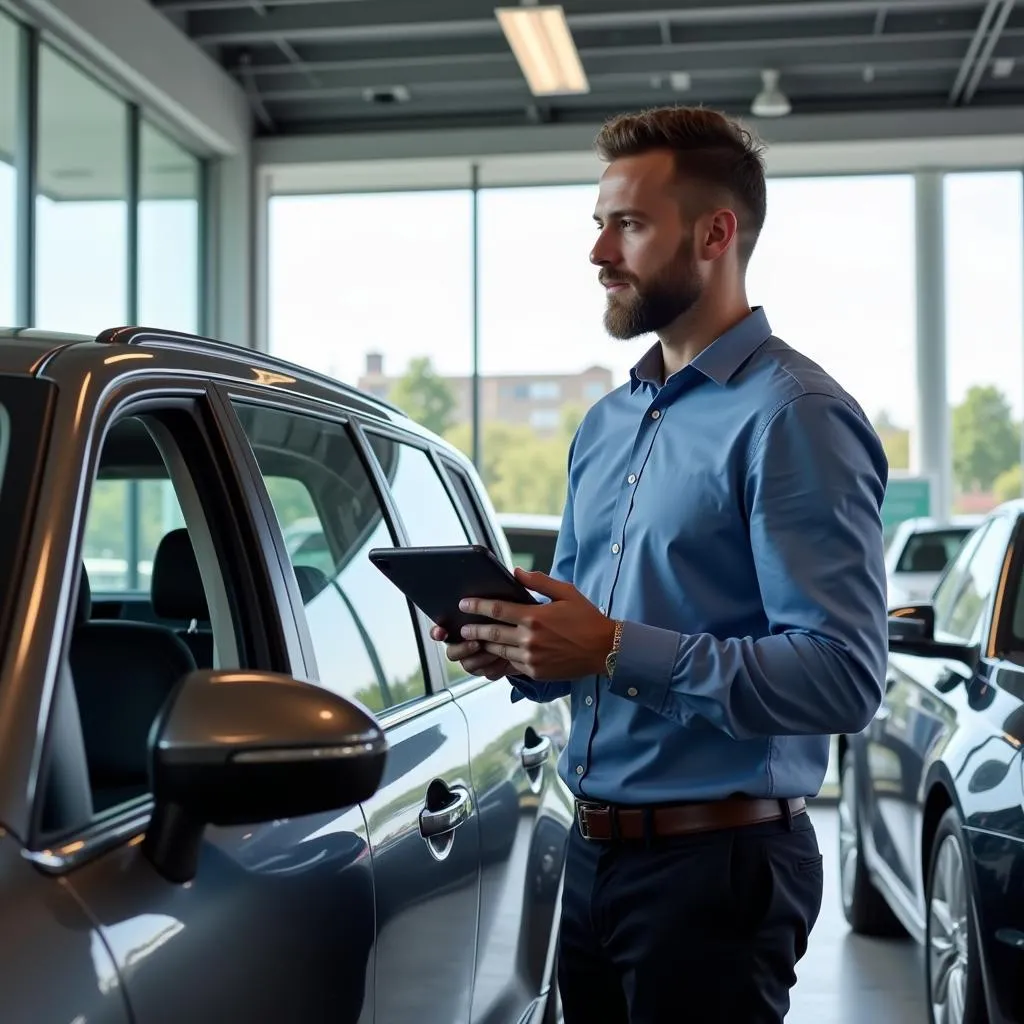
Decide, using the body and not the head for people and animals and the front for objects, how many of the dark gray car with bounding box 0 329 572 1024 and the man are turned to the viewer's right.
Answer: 0

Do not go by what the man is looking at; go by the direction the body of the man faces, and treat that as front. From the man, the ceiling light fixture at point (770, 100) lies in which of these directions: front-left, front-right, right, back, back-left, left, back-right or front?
back-right

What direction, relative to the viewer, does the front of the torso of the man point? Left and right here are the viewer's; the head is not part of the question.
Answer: facing the viewer and to the left of the viewer

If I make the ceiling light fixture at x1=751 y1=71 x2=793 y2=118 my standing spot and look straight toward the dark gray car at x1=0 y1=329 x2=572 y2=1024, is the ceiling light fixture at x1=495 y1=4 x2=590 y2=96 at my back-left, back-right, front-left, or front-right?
front-right

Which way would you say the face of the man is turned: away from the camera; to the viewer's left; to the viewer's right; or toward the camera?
to the viewer's left

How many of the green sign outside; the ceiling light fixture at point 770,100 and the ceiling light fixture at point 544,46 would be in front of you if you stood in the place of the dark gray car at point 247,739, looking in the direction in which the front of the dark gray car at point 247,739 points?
0

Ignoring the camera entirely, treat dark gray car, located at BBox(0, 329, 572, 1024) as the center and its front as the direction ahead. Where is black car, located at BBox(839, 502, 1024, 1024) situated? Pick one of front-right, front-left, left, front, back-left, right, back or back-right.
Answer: back

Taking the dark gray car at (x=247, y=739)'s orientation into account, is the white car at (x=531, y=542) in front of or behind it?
behind

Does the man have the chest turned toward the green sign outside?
no

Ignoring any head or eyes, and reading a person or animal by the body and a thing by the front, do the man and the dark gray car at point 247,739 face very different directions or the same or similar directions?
same or similar directions

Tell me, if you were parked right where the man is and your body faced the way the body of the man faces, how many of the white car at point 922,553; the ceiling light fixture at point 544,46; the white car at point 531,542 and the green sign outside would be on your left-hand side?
0

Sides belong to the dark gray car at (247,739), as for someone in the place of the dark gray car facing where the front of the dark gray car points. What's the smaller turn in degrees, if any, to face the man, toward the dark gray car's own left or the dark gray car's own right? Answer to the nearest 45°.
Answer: approximately 135° to the dark gray car's own left

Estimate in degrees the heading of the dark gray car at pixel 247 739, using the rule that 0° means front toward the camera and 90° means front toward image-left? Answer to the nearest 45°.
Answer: approximately 45°
